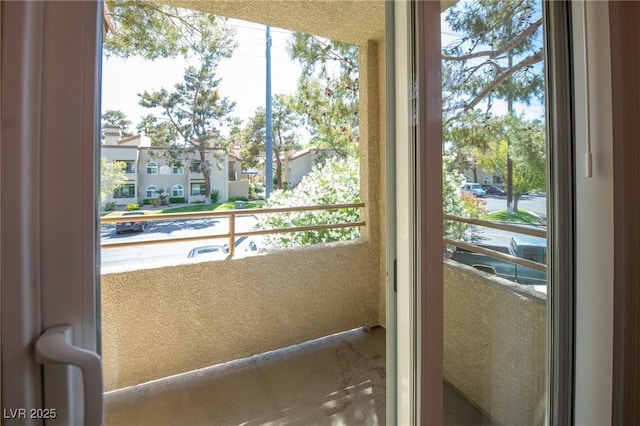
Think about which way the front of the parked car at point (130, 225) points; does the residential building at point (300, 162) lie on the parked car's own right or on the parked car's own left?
on the parked car's own right
